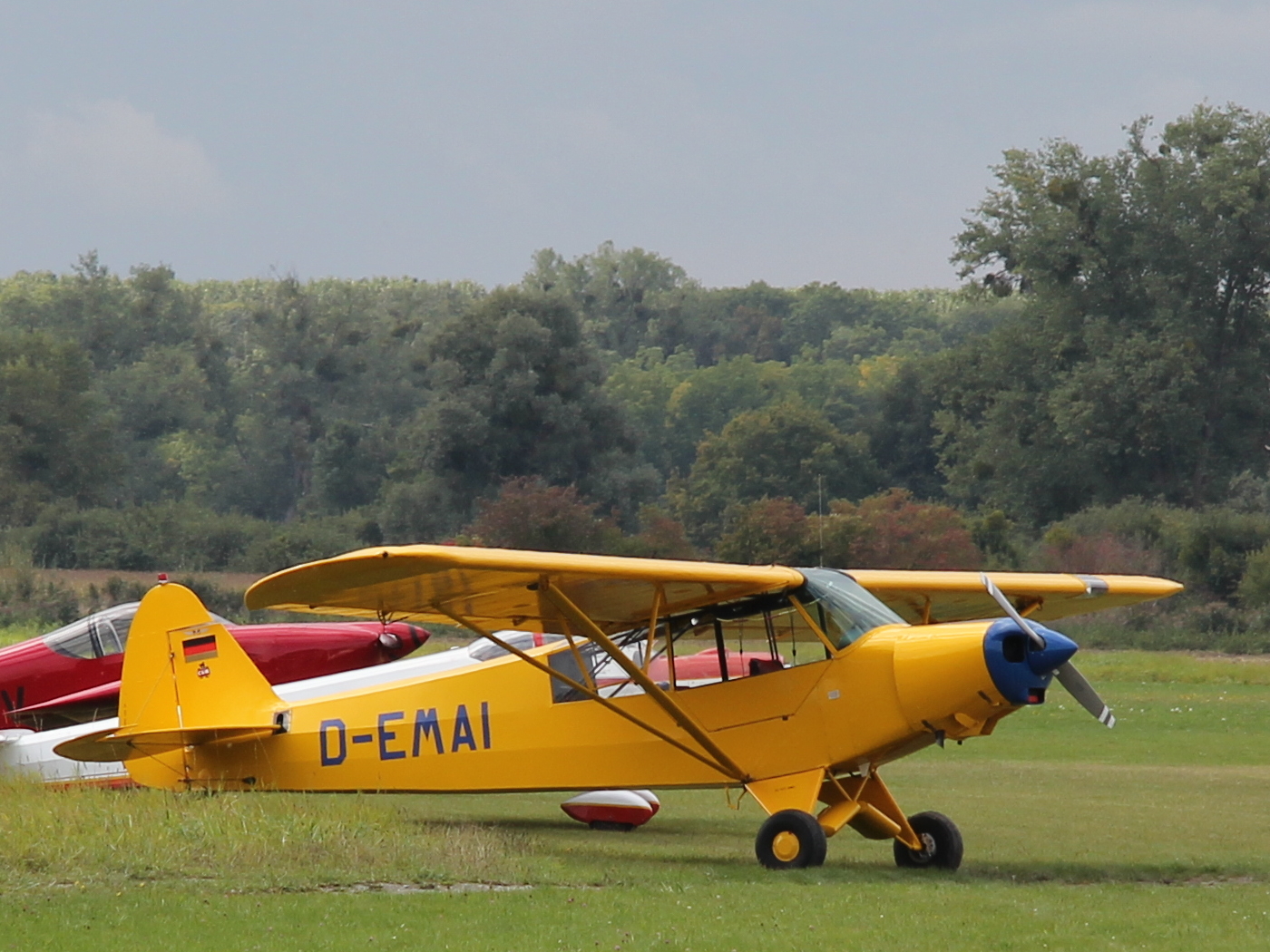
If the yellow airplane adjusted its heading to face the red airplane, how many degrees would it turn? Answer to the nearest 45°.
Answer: approximately 180°

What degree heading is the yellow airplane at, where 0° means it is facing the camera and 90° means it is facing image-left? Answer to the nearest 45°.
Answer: approximately 315°
